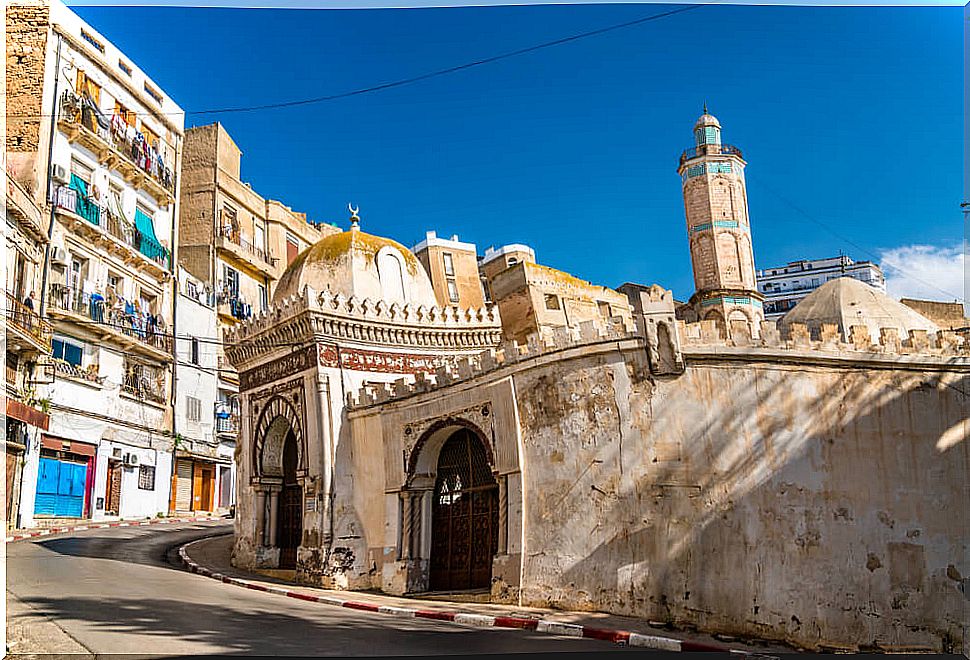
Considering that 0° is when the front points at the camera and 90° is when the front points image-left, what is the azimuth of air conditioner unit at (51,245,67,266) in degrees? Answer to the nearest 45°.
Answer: approximately 315°

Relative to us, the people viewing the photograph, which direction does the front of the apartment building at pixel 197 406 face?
facing the viewer and to the right of the viewer

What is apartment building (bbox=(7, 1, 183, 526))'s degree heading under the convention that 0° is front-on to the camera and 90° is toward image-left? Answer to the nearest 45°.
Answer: approximately 315°

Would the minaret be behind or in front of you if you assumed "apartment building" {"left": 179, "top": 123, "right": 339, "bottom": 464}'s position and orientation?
in front

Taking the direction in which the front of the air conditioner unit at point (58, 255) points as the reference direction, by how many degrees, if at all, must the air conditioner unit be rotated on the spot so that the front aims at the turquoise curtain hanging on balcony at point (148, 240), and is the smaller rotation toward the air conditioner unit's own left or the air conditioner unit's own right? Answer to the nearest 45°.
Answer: approximately 90° to the air conditioner unit's own left

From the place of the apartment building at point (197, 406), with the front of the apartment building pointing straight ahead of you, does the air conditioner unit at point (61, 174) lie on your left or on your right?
on your right

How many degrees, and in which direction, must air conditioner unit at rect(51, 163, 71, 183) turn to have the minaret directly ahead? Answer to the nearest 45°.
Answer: approximately 45° to its left

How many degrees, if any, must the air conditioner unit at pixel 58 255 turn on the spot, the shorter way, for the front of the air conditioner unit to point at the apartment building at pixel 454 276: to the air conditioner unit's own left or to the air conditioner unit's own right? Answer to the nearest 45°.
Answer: approximately 45° to the air conditioner unit's own left

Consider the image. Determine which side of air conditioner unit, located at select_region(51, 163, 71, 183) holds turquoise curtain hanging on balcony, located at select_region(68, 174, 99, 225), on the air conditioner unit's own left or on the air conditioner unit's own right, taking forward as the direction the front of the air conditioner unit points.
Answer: on the air conditioner unit's own left

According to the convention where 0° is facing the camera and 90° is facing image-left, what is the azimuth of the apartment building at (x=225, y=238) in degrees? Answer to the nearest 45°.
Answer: approximately 315°
